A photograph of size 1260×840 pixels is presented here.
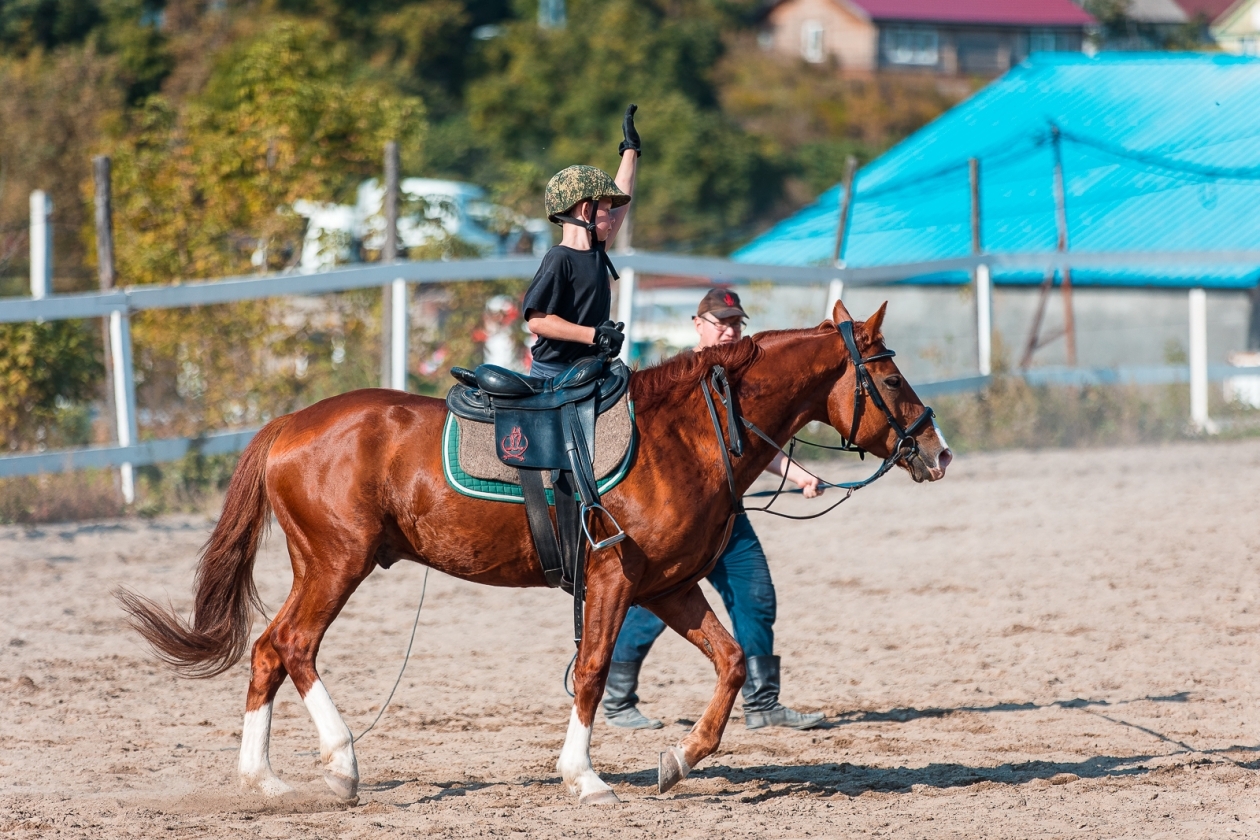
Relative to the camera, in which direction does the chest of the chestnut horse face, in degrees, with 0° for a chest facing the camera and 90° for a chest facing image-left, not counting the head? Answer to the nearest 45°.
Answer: approximately 270°

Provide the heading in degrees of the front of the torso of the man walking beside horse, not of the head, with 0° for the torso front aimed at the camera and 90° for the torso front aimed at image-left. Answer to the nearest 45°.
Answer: approximately 270°

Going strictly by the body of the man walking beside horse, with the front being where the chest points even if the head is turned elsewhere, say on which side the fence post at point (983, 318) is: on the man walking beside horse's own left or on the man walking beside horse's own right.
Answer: on the man walking beside horse's own left

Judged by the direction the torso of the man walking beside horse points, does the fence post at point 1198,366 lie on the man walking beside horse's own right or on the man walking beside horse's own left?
on the man walking beside horse's own left

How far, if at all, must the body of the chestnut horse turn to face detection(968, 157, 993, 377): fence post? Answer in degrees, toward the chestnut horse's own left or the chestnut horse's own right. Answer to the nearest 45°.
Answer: approximately 45° to the chestnut horse's own left

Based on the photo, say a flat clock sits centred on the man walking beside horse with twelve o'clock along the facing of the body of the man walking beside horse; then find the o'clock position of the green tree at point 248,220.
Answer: The green tree is roughly at 8 o'clock from the man walking beside horse.

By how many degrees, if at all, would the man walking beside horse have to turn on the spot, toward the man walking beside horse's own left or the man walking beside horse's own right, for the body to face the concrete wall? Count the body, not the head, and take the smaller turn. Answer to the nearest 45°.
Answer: approximately 90° to the man walking beside horse's own left

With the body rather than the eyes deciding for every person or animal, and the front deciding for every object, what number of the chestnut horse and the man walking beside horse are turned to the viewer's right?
2

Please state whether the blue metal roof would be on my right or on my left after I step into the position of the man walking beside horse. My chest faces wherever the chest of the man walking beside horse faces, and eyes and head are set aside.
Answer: on my left

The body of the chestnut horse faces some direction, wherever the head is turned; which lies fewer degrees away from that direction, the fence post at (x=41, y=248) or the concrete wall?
the concrete wall

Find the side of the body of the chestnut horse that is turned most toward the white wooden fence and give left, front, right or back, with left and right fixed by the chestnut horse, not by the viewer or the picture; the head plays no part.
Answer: left
